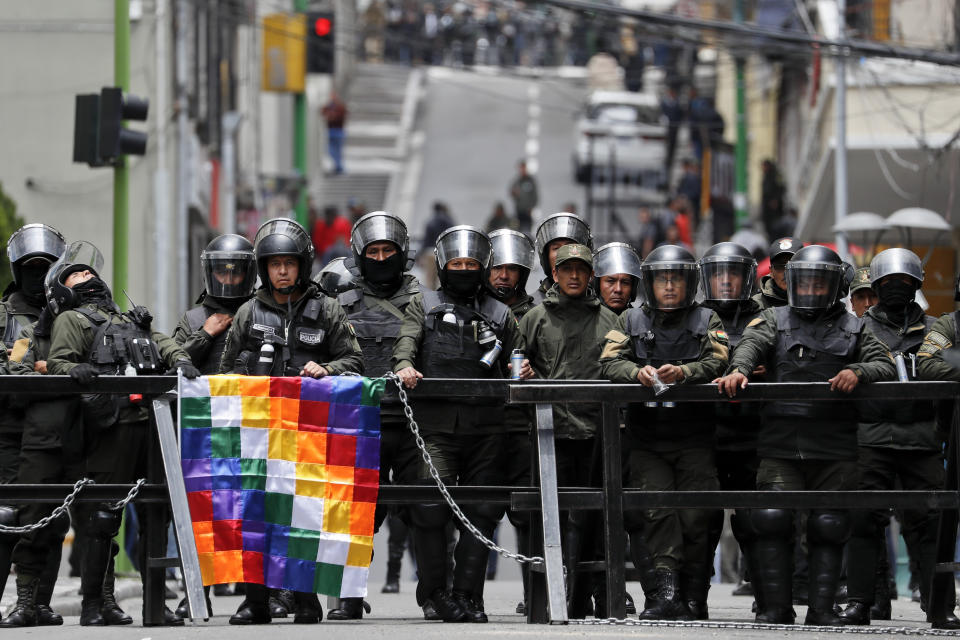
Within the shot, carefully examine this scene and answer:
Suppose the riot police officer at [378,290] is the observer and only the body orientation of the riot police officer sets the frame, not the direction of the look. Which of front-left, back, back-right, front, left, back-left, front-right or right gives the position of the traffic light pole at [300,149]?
back

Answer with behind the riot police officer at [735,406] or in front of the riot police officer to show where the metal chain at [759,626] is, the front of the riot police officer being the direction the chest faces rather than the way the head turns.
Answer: in front

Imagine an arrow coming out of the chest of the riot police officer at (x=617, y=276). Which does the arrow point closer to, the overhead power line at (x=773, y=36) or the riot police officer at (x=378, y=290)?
the riot police officer

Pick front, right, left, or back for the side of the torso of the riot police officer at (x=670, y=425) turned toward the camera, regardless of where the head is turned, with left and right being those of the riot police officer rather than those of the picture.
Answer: front

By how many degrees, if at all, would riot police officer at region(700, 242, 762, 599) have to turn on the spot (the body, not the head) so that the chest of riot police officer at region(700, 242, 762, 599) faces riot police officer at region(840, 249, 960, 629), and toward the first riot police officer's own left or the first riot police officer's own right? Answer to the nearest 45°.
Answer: approximately 90° to the first riot police officer's own left

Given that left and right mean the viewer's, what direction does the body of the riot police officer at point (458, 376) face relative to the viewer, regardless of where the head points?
facing the viewer

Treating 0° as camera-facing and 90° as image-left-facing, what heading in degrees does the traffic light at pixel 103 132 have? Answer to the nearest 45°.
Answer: approximately 270°

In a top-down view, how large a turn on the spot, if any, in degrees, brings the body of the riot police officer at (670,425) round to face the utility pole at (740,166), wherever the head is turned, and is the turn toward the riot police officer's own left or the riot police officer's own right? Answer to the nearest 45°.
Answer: approximately 180°

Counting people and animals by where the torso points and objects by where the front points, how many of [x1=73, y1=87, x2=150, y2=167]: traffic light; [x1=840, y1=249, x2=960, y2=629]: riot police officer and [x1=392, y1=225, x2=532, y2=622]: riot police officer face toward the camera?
2

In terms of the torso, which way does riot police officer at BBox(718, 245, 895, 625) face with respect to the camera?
toward the camera

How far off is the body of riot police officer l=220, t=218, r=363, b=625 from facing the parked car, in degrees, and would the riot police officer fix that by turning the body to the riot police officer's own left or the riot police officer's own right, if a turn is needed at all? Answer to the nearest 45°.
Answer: approximately 180°

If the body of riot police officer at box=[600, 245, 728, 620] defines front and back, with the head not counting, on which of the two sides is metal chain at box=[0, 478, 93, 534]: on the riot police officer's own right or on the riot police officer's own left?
on the riot police officer's own right

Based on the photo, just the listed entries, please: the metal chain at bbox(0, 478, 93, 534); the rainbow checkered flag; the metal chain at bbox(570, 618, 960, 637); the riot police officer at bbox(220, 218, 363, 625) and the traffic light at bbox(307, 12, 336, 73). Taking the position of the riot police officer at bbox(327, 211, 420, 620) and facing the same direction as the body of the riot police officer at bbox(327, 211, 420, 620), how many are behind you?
1

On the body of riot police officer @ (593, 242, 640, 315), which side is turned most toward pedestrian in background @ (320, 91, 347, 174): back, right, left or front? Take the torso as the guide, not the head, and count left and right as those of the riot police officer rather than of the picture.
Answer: back

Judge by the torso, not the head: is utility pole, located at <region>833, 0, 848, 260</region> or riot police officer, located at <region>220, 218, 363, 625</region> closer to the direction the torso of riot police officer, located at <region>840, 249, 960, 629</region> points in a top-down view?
the riot police officer
